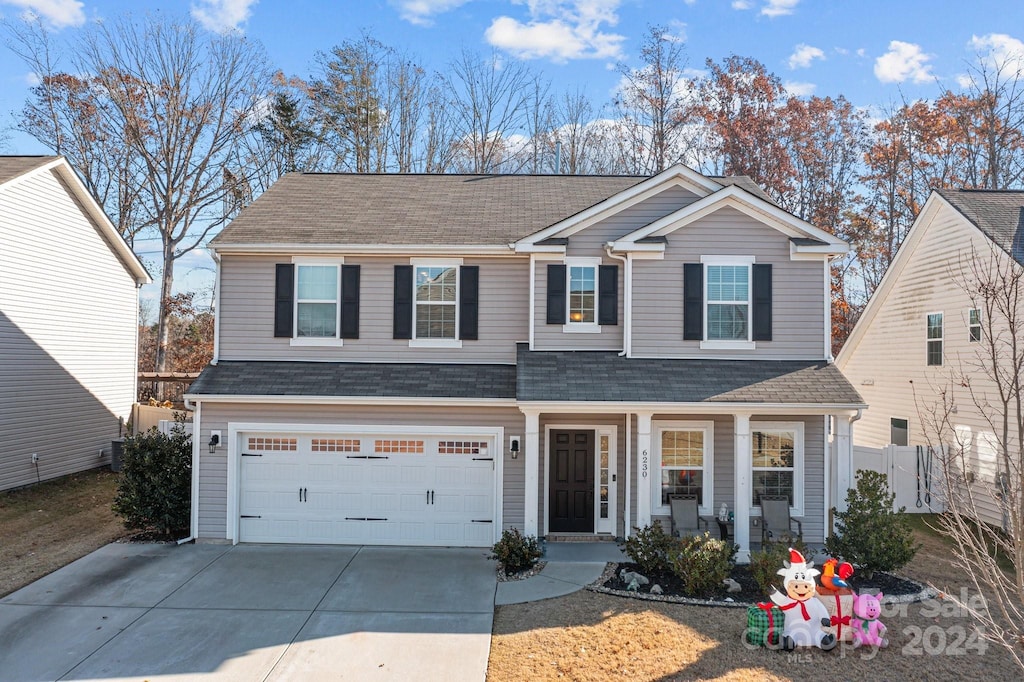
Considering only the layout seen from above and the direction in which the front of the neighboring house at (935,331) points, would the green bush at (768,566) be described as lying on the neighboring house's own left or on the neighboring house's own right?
on the neighboring house's own right

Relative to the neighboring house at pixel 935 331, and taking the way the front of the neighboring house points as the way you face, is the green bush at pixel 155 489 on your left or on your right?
on your right

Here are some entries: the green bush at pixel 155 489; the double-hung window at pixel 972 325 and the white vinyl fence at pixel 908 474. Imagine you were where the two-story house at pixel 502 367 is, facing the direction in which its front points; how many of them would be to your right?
1

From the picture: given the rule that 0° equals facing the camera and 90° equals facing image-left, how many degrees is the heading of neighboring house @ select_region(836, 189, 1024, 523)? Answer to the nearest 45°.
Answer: approximately 315°

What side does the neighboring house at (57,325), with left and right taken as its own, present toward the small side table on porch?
left

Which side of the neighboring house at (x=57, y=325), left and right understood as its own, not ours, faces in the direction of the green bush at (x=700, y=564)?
left

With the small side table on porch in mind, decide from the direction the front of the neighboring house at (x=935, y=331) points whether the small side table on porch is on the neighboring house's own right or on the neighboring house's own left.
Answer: on the neighboring house's own right

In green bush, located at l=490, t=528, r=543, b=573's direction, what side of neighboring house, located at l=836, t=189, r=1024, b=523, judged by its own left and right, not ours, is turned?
right
